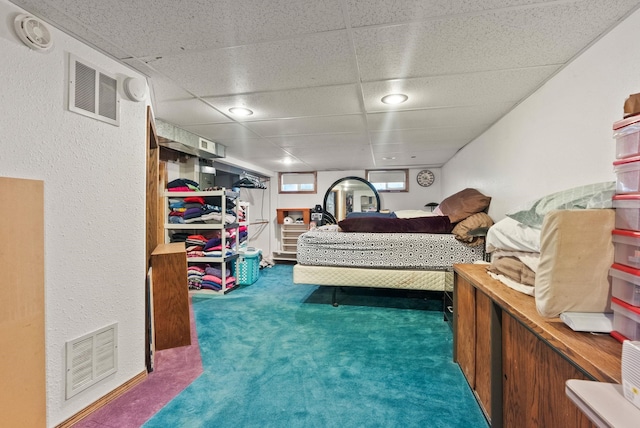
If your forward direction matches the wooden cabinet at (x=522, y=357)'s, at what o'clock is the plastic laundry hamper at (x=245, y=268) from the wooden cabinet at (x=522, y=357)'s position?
The plastic laundry hamper is roughly at 2 o'clock from the wooden cabinet.

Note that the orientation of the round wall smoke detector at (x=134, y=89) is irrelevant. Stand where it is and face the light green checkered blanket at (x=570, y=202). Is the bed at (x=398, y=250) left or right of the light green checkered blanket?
left

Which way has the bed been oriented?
to the viewer's left

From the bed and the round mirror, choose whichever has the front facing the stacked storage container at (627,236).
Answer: the round mirror

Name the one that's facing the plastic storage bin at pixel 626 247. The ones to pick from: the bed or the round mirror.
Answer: the round mirror

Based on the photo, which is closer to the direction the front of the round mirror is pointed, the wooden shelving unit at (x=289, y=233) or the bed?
the bed

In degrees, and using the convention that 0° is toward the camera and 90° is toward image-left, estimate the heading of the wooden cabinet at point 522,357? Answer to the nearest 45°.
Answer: approximately 45°

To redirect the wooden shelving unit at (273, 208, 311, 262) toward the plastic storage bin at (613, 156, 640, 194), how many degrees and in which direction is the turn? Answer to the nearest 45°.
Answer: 0° — it already faces it
